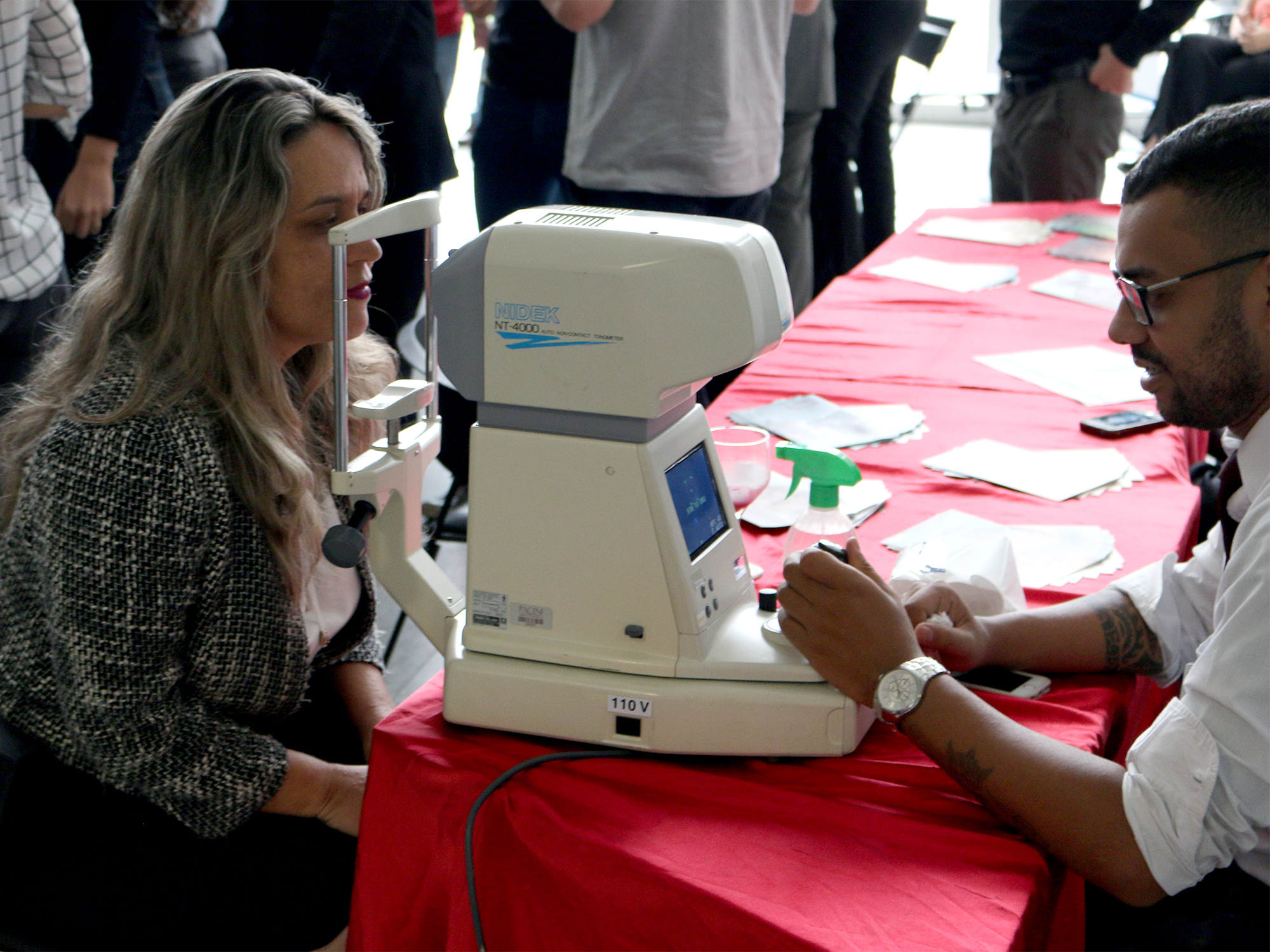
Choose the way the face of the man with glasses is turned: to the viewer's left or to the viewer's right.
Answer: to the viewer's left

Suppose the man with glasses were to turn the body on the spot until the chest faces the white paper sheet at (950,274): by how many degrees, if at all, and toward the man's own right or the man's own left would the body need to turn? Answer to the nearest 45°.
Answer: approximately 90° to the man's own right

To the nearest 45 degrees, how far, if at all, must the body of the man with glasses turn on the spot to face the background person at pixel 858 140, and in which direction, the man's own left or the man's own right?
approximately 90° to the man's own right

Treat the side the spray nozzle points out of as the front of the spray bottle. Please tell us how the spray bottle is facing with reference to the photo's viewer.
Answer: facing to the left of the viewer

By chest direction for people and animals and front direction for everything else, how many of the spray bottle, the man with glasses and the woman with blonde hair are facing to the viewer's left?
2

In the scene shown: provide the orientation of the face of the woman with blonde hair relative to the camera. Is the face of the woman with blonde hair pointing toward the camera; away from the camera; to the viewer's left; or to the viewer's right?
to the viewer's right

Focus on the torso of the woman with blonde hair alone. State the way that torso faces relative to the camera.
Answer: to the viewer's right

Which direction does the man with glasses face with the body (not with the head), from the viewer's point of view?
to the viewer's left

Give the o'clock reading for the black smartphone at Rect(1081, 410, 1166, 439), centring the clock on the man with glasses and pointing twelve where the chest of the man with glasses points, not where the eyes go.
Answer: The black smartphone is roughly at 3 o'clock from the man with glasses.

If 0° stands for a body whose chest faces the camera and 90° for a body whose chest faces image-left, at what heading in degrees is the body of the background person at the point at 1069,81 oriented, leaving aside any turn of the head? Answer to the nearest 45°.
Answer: approximately 45°

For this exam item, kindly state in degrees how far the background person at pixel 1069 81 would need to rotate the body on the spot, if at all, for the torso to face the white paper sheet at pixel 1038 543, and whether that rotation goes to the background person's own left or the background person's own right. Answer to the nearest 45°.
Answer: approximately 45° to the background person's own left
